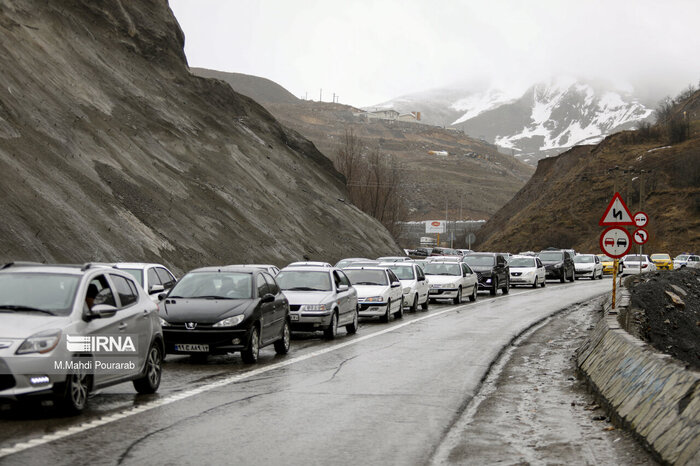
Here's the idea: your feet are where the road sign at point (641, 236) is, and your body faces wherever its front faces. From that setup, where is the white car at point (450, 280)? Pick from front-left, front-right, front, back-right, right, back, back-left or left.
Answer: front-right

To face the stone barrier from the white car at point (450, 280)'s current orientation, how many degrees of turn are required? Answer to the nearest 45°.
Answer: approximately 45° to its left

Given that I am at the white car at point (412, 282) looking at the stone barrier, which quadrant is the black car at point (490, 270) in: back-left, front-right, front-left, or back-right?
back-left

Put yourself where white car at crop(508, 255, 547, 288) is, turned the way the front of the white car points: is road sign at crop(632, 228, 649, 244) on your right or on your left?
on your left

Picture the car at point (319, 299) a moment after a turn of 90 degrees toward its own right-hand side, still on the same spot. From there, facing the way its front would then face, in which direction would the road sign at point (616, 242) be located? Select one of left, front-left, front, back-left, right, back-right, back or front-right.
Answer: back-right

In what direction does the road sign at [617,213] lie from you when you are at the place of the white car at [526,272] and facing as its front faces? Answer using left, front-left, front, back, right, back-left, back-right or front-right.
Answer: front-left

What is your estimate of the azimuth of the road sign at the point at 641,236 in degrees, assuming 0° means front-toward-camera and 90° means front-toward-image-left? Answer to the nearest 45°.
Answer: approximately 0°

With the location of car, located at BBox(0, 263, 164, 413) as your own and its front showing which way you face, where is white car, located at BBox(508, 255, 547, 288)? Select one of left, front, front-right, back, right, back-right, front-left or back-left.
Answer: back

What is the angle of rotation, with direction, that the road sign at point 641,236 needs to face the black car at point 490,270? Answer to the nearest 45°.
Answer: approximately 90° to its right

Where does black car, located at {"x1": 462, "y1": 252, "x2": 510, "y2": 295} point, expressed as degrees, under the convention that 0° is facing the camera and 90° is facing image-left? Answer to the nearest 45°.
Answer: approximately 45°

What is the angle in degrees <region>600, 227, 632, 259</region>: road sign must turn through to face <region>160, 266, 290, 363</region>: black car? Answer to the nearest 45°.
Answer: approximately 45° to its right

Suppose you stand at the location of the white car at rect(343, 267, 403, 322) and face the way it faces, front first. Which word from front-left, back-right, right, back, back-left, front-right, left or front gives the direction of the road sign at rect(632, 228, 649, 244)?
back
